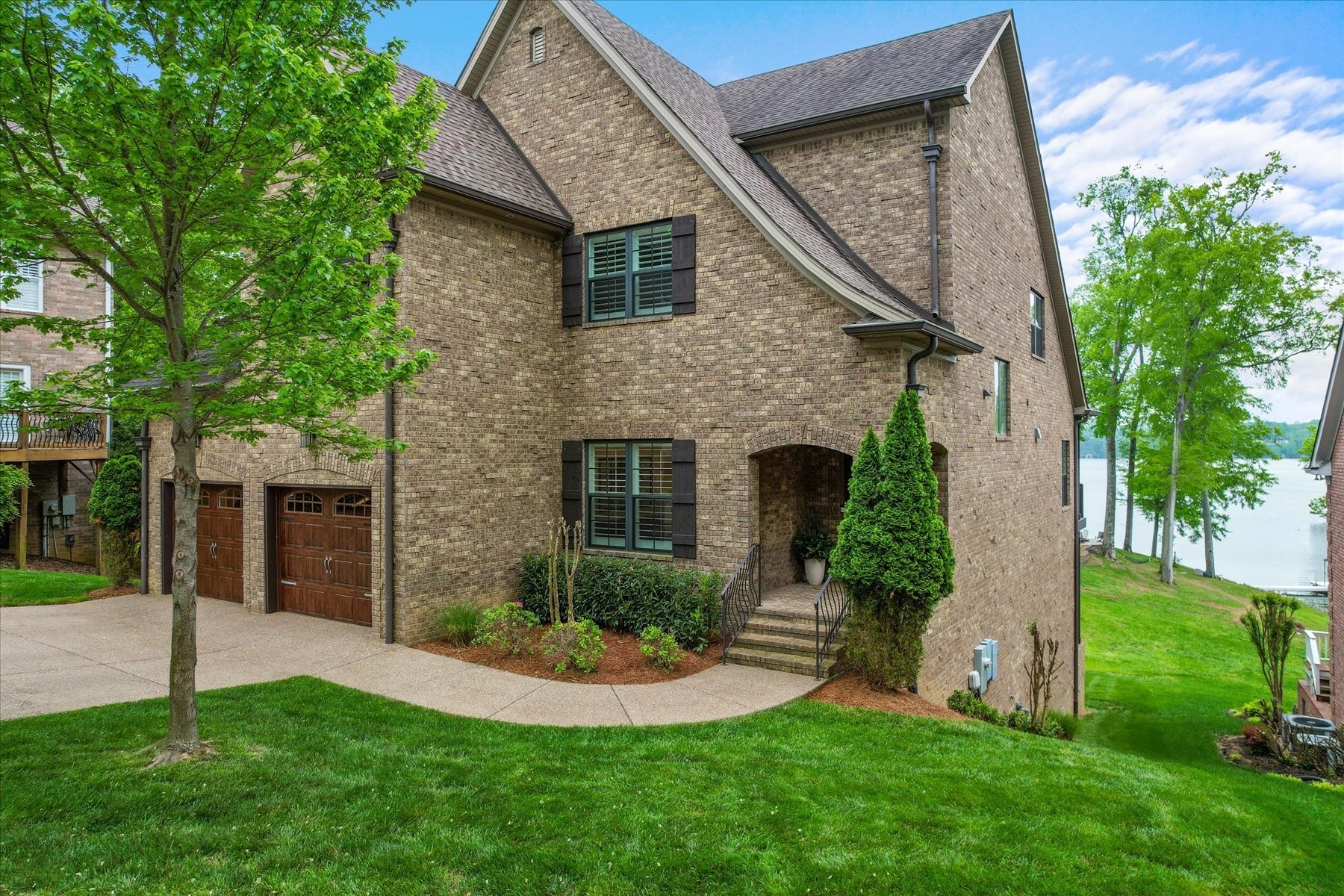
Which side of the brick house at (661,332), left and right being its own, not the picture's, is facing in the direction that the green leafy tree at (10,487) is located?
right

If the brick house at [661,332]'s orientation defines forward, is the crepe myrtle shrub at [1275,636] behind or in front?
behind

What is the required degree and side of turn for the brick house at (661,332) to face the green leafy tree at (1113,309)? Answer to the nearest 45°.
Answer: approximately 180°

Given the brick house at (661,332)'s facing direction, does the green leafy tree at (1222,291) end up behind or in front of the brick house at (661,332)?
behind

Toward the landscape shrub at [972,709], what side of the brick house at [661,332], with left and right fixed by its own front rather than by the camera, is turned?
left

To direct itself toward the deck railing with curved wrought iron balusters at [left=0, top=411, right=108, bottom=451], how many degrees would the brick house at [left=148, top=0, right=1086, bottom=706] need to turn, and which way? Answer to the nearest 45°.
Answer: approximately 90° to its right

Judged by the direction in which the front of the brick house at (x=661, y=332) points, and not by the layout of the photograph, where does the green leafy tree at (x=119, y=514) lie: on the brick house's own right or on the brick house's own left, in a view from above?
on the brick house's own right

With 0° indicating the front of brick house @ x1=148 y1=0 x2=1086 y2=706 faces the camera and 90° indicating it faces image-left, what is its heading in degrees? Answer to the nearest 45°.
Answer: approximately 45°
